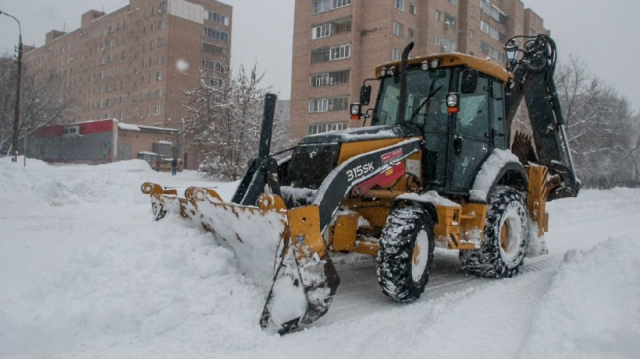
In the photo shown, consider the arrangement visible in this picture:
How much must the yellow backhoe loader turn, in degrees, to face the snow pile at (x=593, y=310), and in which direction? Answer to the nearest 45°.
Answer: approximately 90° to its left

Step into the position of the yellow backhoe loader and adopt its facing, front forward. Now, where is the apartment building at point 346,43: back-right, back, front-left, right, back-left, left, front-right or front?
back-right

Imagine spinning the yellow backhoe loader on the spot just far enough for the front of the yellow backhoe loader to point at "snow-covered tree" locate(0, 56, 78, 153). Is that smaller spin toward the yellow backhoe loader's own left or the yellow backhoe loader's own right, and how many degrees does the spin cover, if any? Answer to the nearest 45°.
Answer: approximately 90° to the yellow backhoe loader's own right

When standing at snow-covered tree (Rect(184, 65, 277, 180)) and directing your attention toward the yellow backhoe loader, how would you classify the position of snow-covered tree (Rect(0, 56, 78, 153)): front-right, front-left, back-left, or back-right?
back-right

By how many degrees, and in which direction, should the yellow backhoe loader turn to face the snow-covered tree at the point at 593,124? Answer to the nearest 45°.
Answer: approximately 180°
